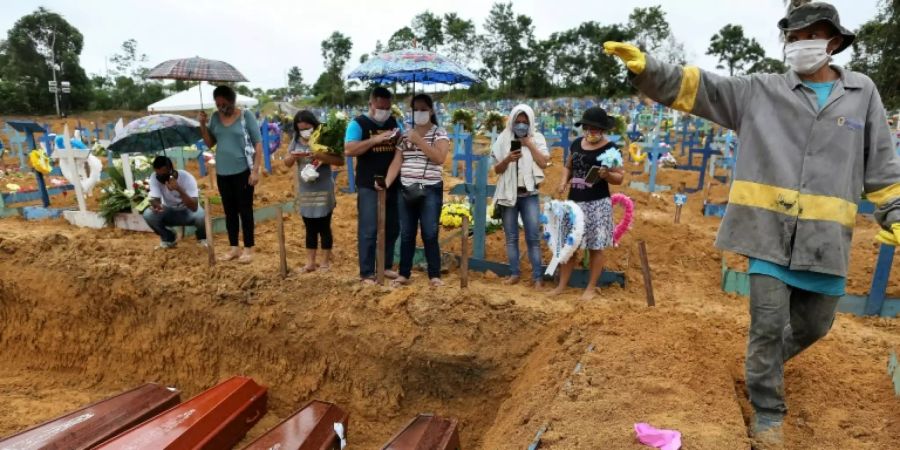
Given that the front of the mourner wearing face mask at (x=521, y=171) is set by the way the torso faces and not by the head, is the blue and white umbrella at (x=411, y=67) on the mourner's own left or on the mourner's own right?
on the mourner's own right

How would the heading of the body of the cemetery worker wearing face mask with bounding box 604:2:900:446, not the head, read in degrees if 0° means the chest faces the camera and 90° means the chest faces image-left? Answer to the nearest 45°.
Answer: approximately 0°

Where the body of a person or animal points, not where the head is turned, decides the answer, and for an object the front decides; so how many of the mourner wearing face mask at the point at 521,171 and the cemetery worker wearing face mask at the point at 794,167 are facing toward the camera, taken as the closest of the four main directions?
2

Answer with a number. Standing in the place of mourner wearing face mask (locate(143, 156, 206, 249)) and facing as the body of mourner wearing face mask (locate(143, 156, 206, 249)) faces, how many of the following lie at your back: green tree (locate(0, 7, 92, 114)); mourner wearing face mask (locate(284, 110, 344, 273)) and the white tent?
2

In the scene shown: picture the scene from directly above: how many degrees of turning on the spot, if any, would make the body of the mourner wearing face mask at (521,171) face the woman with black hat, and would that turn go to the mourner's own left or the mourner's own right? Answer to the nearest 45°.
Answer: approximately 90° to the mourner's own left

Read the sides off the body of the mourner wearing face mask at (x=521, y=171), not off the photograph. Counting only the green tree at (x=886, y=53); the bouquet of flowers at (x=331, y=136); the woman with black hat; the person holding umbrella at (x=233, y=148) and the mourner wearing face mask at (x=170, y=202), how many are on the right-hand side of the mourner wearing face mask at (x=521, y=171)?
3

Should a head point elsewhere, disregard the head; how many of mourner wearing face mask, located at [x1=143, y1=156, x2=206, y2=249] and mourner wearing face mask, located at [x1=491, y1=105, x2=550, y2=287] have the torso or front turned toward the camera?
2

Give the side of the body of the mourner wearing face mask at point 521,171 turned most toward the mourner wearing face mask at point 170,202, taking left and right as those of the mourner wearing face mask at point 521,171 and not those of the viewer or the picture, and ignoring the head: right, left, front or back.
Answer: right

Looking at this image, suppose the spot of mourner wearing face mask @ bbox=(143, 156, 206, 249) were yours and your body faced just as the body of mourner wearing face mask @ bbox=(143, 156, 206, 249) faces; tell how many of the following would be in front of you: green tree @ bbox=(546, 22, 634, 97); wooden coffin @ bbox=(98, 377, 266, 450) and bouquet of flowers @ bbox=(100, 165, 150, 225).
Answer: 1

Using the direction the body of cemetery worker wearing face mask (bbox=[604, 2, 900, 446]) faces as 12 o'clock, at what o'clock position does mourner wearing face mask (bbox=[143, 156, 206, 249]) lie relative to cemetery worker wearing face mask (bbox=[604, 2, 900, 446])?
mourner wearing face mask (bbox=[143, 156, 206, 249]) is roughly at 3 o'clock from cemetery worker wearing face mask (bbox=[604, 2, 900, 446]).

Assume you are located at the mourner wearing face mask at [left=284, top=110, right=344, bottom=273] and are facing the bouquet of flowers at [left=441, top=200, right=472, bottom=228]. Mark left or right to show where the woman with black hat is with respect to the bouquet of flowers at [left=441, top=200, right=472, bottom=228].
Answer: right
